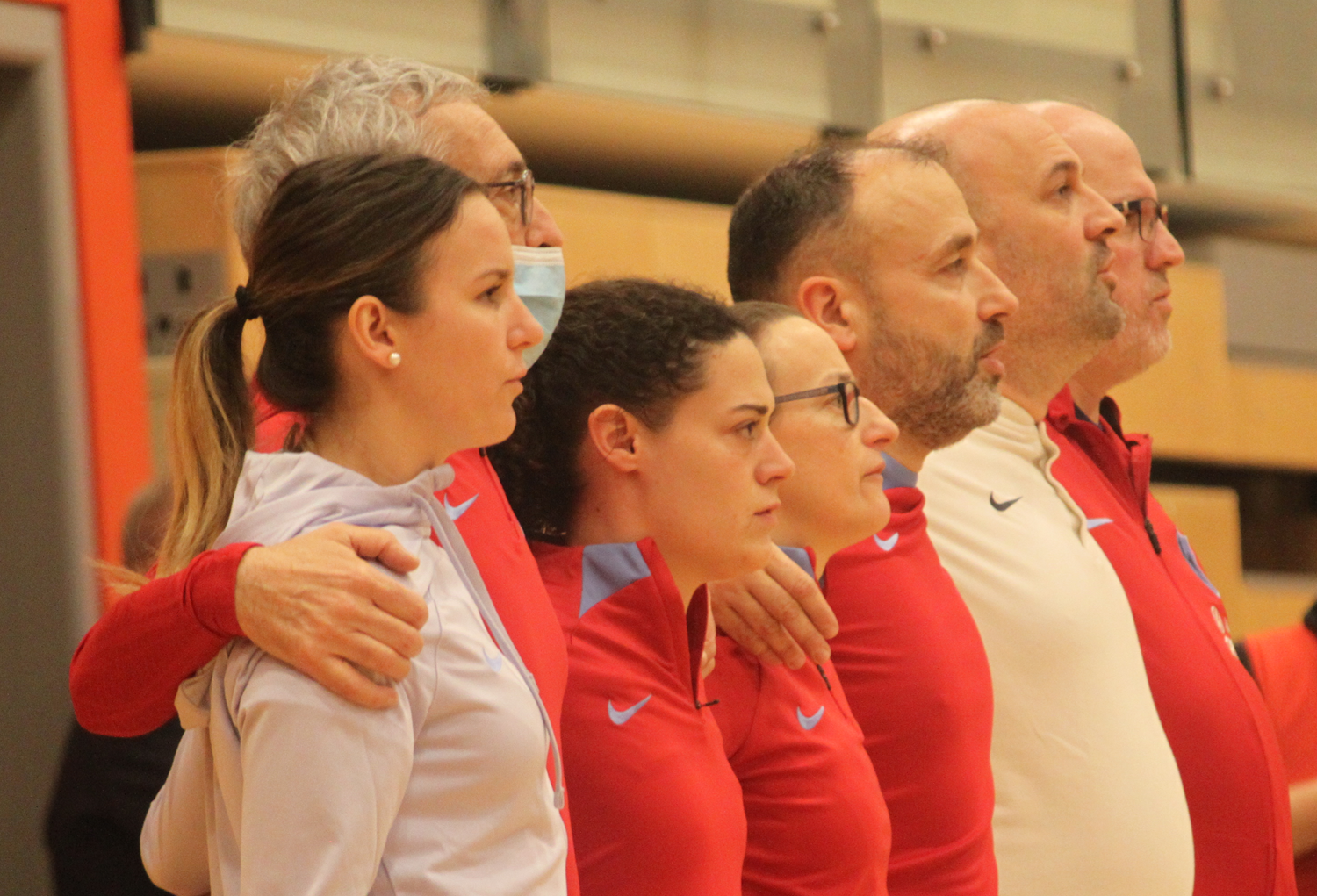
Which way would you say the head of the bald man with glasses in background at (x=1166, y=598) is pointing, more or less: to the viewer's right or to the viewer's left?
to the viewer's right

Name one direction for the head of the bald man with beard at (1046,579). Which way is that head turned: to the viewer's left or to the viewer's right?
to the viewer's right

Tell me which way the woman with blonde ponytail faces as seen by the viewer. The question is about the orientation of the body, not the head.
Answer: to the viewer's right

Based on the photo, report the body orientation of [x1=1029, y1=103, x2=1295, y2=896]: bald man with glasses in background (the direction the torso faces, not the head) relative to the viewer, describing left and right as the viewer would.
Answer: facing to the right of the viewer

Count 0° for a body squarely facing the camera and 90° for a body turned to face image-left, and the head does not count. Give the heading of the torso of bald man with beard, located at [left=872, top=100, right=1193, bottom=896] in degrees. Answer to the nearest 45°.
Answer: approximately 270°

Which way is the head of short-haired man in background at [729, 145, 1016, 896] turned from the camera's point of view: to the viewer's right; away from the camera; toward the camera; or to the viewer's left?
to the viewer's right

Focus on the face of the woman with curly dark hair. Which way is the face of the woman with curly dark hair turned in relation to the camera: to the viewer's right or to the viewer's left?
to the viewer's right

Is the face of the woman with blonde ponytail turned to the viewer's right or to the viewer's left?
to the viewer's right
